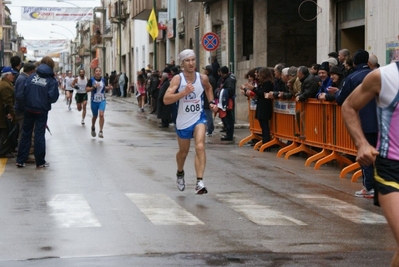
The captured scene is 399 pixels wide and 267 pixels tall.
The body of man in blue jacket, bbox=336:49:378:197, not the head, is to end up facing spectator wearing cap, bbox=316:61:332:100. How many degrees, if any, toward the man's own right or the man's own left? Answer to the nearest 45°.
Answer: approximately 45° to the man's own right

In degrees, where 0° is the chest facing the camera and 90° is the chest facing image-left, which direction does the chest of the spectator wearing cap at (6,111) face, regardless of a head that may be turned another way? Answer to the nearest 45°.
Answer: approximately 270°

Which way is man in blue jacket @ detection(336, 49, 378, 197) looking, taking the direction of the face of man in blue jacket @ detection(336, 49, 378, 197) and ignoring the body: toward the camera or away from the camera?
away from the camera

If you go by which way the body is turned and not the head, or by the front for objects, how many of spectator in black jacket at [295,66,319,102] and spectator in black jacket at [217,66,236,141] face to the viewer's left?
2

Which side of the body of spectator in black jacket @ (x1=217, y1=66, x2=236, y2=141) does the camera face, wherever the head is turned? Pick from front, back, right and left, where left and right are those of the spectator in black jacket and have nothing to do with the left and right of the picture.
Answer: left

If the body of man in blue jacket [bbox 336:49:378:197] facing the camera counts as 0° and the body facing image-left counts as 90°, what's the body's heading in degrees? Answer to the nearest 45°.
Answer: approximately 135°

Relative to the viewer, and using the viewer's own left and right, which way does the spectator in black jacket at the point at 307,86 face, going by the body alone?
facing to the left of the viewer

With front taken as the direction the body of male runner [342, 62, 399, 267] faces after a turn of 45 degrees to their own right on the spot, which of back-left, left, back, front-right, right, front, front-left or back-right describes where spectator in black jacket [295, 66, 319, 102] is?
back
